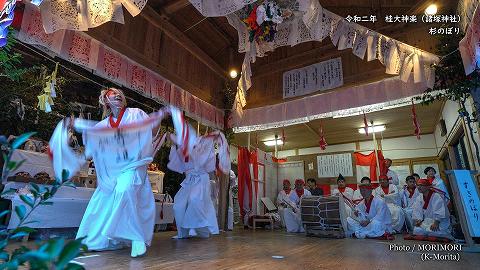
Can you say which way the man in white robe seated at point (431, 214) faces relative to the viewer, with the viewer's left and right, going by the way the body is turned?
facing the viewer and to the left of the viewer

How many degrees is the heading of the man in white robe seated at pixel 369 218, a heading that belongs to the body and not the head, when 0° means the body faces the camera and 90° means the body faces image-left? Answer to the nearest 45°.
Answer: approximately 45°

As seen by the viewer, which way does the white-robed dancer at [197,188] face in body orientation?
away from the camera

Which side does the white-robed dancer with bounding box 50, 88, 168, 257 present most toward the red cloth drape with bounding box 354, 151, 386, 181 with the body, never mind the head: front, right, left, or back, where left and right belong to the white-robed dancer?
left

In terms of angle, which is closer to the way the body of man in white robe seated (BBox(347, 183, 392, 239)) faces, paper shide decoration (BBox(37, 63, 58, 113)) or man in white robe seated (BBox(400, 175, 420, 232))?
the paper shide decoration

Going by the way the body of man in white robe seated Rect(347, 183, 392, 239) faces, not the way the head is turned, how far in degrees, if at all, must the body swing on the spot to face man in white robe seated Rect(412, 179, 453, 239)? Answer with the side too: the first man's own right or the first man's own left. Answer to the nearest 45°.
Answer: approximately 135° to the first man's own left

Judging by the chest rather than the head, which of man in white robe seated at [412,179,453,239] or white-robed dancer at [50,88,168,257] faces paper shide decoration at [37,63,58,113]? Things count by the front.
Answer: the man in white robe seated

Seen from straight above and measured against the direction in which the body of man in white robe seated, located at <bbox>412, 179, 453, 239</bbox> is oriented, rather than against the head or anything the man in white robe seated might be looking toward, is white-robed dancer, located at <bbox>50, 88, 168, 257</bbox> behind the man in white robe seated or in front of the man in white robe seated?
in front

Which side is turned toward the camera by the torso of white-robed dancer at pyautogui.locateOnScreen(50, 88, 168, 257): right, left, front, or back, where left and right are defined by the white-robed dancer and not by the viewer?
front
